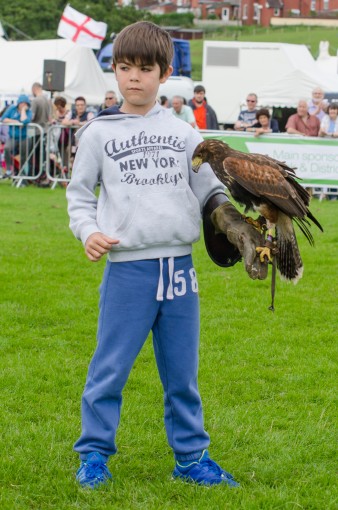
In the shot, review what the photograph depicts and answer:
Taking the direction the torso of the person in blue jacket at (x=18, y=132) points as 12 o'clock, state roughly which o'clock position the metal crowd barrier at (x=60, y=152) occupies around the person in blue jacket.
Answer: The metal crowd barrier is roughly at 10 o'clock from the person in blue jacket.

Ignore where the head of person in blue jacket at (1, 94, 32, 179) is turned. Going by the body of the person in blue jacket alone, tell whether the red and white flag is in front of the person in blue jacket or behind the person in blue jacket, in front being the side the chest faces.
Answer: behind

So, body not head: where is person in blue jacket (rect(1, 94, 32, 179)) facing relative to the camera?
toward the camera

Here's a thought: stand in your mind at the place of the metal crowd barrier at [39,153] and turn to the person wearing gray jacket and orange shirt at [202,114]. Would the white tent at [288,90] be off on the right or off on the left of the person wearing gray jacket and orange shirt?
left

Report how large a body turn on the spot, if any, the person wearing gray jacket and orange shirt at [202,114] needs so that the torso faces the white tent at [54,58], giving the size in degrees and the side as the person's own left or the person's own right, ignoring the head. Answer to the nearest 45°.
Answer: approximately 135° to the person's own right

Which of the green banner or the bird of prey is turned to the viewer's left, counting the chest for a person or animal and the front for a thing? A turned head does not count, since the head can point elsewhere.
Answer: the bird of prey

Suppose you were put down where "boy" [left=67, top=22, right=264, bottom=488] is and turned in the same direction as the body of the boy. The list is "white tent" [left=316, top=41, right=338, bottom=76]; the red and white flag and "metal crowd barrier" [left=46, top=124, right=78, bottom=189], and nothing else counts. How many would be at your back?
3

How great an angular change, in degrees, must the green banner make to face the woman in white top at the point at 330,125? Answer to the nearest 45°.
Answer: approximately 135° to its left

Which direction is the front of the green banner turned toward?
toward the camera

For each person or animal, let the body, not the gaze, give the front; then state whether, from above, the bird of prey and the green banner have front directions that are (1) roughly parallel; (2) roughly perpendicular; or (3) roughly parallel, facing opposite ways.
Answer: roughly perpendicular

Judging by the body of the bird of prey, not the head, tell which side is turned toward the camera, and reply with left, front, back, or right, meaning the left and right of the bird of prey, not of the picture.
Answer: left

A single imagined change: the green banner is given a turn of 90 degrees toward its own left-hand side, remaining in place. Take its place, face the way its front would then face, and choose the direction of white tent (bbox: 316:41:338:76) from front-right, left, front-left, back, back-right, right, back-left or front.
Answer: left

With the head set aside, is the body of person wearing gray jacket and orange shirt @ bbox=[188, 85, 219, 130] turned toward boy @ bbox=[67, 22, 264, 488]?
yes

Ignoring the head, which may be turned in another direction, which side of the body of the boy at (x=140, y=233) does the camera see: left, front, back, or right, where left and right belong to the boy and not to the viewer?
front

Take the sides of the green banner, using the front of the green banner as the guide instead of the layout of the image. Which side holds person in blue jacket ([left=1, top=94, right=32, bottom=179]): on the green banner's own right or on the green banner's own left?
on the green banner's own right

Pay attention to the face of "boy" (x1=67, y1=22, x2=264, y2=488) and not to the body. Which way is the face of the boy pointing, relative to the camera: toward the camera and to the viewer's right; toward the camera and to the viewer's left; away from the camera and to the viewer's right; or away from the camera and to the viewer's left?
toward the camera and to the viewer's left
